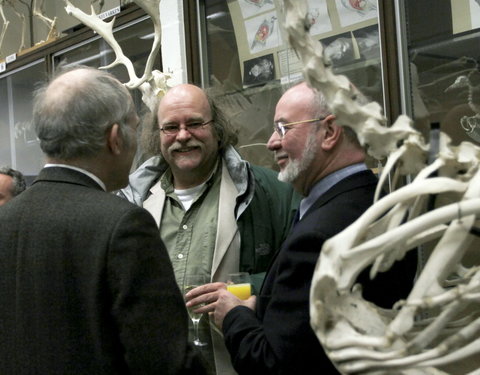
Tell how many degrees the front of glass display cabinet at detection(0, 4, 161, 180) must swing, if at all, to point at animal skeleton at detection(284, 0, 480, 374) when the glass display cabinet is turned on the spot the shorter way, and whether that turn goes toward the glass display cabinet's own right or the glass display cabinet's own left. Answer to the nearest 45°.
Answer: approximately 45° to the glass display cabinet's own left

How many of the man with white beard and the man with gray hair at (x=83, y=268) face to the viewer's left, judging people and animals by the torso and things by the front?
1

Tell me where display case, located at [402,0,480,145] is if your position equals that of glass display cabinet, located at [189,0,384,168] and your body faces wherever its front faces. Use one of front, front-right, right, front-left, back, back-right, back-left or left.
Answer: left

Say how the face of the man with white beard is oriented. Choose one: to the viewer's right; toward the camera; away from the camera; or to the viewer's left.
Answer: to the viewer's left

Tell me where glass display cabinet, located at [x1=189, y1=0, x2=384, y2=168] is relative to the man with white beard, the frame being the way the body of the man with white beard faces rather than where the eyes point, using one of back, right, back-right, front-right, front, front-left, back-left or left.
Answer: right

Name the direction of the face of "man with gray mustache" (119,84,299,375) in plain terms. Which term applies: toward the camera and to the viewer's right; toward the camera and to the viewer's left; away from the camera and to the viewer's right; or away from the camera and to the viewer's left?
toward the camera and to the viewer's left

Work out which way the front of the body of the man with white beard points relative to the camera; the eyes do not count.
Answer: to the viewer's left

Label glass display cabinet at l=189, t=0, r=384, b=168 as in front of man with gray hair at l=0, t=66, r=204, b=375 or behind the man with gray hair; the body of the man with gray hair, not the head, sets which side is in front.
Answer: in front

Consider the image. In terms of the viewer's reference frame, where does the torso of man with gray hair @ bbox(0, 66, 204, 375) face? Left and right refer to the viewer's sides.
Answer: facing away from the viewer and to the right of the viewer
